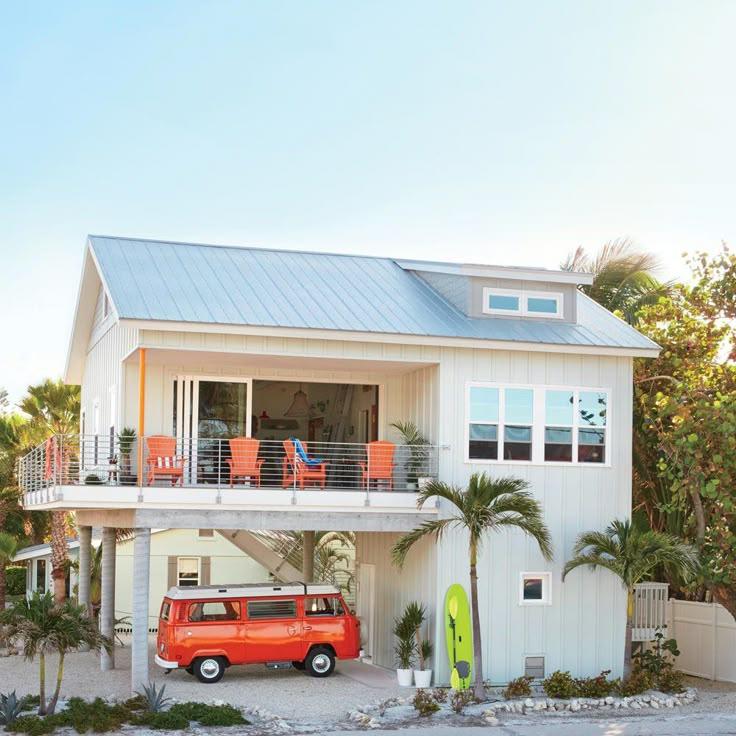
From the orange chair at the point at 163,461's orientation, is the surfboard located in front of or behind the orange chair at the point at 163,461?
in front

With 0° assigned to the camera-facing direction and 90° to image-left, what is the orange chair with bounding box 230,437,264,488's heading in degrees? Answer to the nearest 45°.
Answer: approximately 0°

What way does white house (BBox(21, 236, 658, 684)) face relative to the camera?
toward the camera

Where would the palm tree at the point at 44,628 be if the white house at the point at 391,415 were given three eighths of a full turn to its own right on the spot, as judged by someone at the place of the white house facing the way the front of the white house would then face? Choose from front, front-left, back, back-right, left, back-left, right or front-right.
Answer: left

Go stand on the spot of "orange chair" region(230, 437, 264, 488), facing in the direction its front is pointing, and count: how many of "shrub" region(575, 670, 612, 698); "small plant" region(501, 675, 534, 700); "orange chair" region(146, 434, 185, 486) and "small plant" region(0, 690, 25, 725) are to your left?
2

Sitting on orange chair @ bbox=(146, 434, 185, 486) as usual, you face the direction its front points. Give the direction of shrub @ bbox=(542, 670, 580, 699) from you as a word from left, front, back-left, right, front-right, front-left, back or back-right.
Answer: front-left

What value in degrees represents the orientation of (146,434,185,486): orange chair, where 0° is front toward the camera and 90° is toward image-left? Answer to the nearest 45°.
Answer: approximately 315°

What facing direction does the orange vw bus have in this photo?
to the viewer's right

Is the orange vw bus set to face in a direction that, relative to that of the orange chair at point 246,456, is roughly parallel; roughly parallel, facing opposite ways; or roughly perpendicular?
roughly perpendicular

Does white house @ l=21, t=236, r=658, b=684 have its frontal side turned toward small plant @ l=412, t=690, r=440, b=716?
yes
